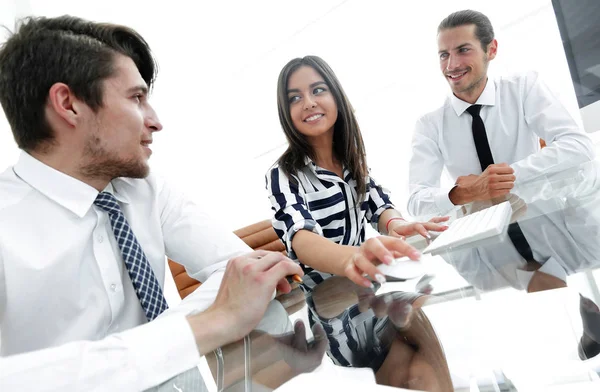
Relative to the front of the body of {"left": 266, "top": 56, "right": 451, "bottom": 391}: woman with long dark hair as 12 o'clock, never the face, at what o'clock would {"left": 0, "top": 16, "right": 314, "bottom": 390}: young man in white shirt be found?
The young man in white shirt is roughly at 3 o'clock from the woman with long dark hair.

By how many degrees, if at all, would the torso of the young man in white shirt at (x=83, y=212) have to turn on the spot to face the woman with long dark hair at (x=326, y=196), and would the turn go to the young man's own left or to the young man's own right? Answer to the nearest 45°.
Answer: approximately 90° to the young man's own left

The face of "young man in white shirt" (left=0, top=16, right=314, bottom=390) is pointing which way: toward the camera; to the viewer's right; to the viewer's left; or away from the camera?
to the viewer's right

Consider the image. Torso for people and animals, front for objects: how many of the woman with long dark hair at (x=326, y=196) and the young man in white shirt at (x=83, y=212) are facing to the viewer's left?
0

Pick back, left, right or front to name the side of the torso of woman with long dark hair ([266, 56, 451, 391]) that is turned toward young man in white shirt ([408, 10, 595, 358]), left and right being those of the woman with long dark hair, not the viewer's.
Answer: left

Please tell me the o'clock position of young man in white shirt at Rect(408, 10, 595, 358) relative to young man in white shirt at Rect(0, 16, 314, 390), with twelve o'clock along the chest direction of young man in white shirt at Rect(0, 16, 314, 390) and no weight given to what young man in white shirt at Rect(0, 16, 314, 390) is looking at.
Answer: young man in white shirt at Rect(408, 10, 595, 358) is roughly at 10 o'clock from young man in white shirt at Rect(0, 16, 314, 390).

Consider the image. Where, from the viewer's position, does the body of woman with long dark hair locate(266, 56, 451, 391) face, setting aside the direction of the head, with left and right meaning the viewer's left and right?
facing the viewer and to the right of the viewer
